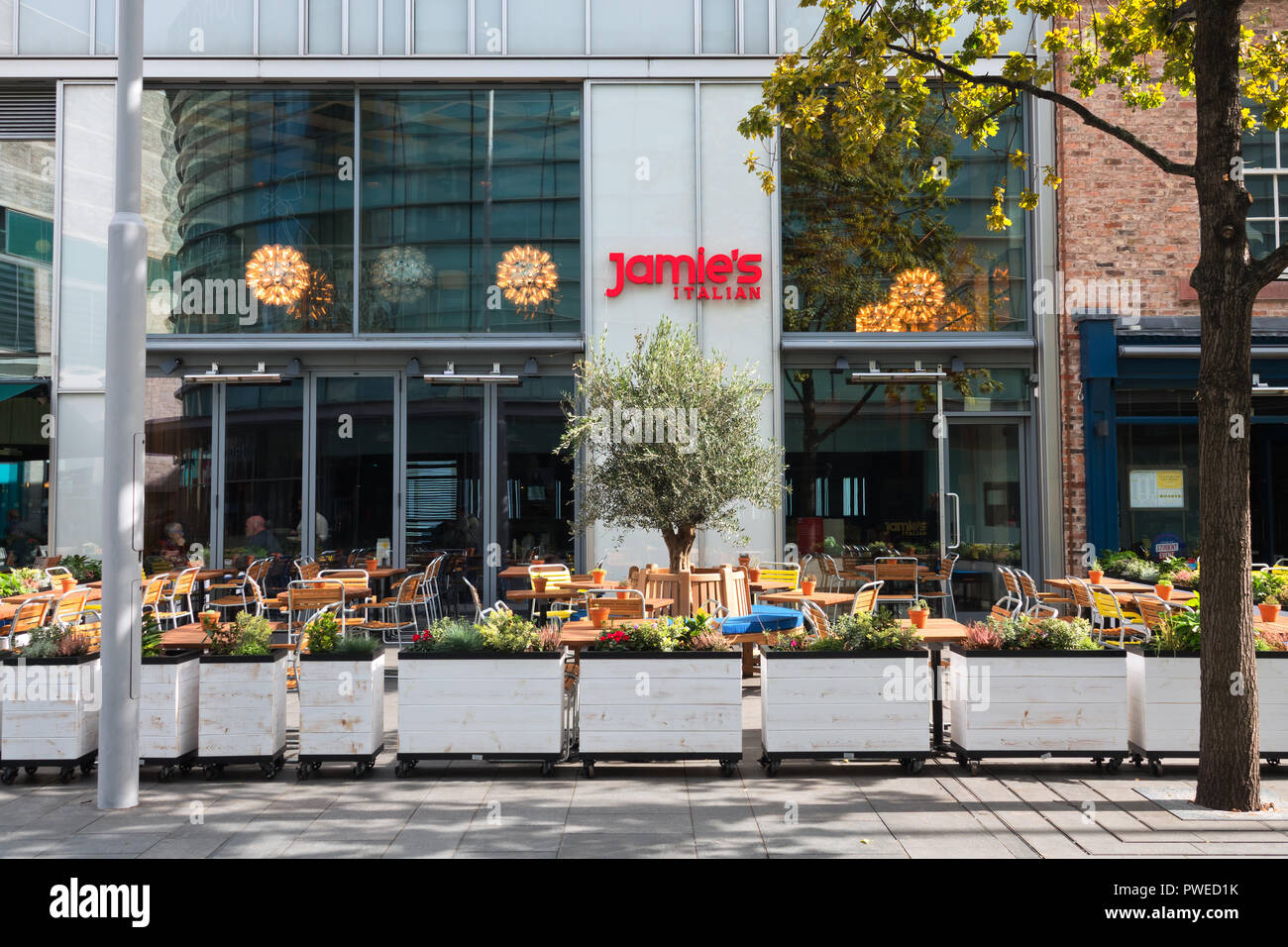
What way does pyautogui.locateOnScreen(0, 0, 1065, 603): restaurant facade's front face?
toward the camera

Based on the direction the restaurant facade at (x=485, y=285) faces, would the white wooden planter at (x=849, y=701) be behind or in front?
in front

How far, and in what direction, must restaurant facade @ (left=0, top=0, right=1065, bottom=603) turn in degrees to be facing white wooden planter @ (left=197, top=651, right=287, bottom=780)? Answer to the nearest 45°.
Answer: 0° — it already faces it

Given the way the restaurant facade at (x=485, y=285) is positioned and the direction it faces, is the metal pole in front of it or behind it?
in front

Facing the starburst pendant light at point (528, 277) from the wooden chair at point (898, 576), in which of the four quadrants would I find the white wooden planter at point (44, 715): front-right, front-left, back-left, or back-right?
front-left

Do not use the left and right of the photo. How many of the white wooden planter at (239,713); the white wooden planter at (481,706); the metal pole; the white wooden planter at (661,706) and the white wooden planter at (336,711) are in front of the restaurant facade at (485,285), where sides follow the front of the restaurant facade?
5

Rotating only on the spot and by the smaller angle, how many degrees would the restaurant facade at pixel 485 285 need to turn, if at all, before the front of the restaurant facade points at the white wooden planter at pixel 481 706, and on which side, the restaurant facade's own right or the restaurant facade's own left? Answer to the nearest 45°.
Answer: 0° — it already faces it

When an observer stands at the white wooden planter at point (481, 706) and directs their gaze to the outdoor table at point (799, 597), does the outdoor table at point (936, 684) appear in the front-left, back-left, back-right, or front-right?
front-right

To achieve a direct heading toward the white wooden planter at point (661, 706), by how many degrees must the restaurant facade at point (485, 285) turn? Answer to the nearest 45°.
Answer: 0° — it already faces it

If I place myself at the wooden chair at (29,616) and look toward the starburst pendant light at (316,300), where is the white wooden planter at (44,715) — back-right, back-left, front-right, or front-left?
back-right

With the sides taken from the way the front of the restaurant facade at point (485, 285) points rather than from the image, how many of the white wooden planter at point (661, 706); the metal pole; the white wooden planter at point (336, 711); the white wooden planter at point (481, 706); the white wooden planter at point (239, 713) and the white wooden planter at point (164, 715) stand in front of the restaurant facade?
6

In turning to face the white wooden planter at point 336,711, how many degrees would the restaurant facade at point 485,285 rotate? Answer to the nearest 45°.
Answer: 0° — it already faces it

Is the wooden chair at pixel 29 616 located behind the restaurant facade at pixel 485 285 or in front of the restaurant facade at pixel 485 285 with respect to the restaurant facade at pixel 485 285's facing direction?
in front

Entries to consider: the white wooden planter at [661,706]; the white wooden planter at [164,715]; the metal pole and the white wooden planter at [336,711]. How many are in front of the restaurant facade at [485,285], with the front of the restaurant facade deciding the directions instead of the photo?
4

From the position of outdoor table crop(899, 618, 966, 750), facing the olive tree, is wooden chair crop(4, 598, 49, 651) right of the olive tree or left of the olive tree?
left
